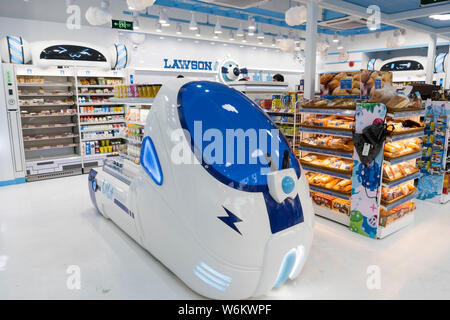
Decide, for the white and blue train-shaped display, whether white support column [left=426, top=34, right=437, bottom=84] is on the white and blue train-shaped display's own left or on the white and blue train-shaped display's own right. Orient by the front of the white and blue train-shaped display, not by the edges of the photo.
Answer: on the white and blue train-shaped display's own left

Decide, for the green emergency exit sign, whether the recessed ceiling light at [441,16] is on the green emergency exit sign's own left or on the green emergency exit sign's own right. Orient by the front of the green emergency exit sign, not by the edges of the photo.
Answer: on the green emergency exit sign's own left

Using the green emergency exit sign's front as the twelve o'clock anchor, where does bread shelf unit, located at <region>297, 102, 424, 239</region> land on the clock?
The bread shelf unit is roughly at 11 o'clock from the green emergency exit sign.

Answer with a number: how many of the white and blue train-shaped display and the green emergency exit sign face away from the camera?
0

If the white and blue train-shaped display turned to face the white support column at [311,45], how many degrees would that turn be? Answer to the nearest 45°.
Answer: approximately 90° to its left

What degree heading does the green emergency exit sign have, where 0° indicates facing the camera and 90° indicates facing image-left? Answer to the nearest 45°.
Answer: approximately 0°

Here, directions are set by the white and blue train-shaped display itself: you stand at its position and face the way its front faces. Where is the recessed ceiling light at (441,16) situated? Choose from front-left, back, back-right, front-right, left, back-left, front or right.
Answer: left

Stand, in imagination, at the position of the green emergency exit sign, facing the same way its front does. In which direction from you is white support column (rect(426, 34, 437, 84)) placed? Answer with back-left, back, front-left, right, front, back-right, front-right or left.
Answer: left

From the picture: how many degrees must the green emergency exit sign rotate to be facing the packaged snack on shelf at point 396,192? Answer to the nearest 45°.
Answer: approximately 45° to its left

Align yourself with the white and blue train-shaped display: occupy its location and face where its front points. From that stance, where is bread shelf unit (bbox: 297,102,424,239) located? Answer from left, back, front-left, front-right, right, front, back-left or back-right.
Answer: left

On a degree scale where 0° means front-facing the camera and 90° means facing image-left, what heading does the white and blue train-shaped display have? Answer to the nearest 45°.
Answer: approximately 315°

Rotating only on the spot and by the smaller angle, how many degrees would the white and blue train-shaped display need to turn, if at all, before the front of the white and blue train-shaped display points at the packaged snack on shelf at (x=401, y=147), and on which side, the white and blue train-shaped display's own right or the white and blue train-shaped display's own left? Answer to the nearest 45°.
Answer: approximately 90° to the white and blue train-shaped display's own left

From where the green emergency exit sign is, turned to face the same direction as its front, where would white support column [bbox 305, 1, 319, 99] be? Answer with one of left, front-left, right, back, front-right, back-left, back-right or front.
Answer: front-left
